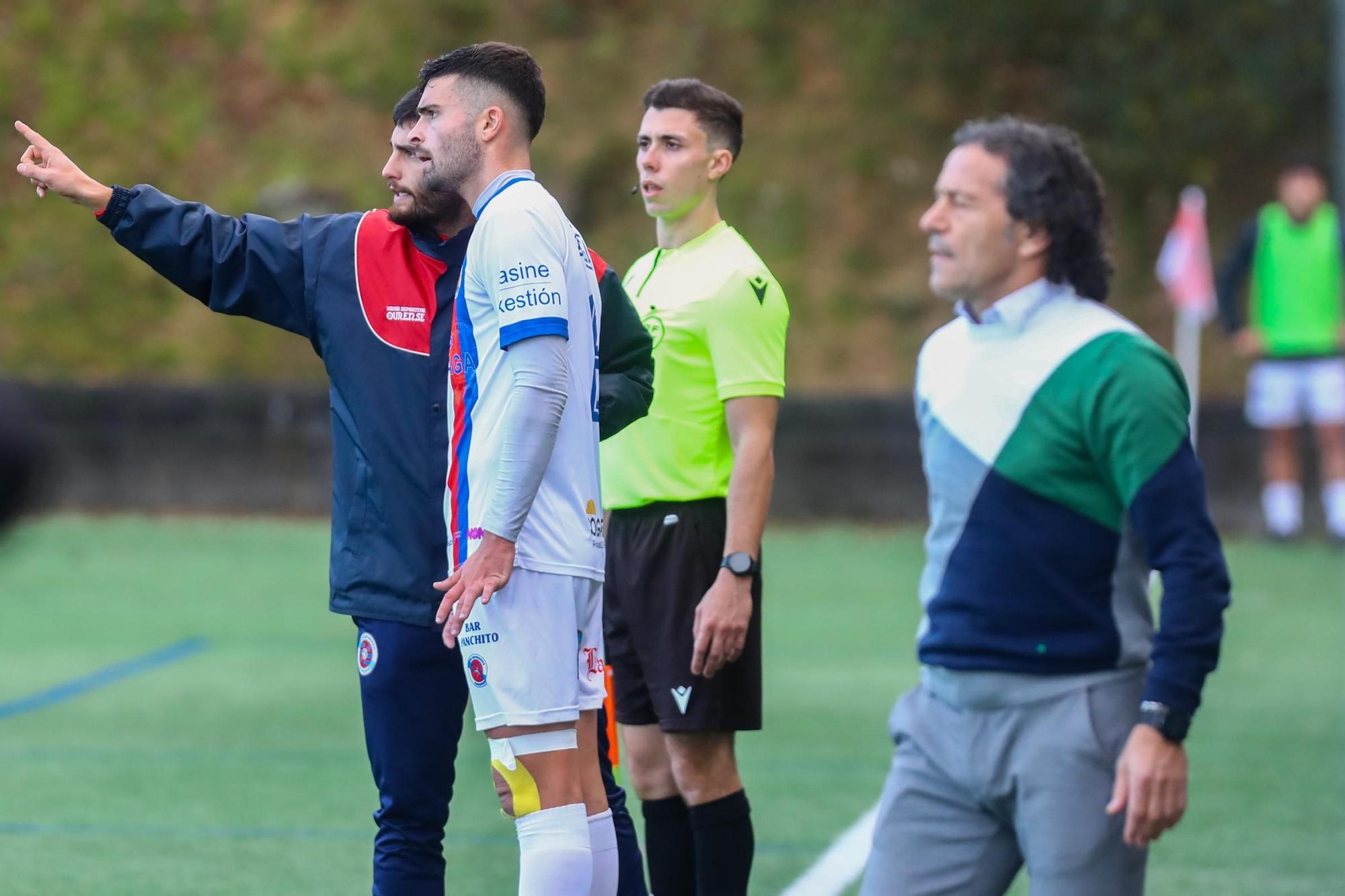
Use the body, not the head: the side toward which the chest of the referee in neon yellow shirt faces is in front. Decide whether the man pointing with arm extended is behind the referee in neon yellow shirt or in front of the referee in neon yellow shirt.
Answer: in front

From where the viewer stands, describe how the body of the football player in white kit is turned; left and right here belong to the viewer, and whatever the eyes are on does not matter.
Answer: facing to the left of the viewer

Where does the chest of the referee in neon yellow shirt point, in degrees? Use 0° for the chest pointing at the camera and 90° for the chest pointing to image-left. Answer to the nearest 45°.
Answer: approximately 45°

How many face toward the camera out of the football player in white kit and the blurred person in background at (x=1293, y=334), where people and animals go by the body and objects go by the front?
1

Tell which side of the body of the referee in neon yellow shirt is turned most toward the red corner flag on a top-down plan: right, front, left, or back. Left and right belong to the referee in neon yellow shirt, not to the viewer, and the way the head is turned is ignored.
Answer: back

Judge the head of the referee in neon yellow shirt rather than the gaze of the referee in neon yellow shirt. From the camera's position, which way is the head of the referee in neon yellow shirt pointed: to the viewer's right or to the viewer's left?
to the viewer's left

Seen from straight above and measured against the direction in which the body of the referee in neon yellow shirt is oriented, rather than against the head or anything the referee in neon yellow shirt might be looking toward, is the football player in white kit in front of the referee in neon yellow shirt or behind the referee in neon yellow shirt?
in front

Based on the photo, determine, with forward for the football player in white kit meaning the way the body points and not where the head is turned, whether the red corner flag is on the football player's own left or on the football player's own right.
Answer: on the football player's own right

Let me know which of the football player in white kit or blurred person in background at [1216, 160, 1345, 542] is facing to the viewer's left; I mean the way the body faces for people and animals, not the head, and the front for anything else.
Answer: the football player in white kit

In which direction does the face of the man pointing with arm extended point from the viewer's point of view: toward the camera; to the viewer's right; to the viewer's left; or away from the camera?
to the viewer's left

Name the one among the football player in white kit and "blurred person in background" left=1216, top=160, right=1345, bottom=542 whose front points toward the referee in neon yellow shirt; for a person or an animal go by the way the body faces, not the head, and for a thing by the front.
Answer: the blurred person in background
